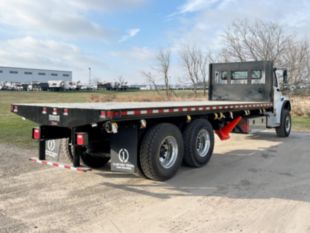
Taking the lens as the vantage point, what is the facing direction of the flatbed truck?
facing away from the viewer and to the right of the viewer

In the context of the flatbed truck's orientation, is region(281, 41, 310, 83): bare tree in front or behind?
in front
